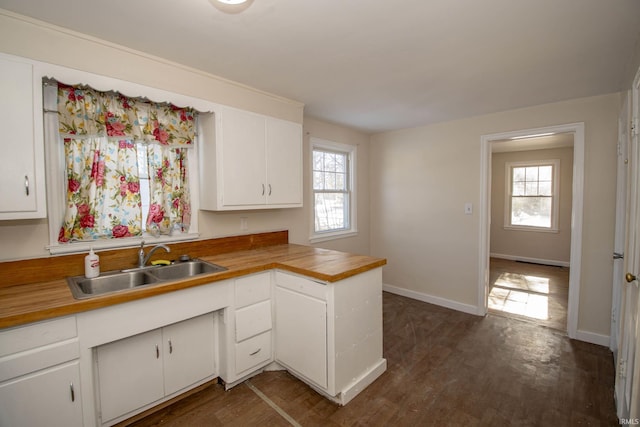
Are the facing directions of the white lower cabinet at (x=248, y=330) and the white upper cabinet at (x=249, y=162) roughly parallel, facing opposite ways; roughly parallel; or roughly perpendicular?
roughly parallel

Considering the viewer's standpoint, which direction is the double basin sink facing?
facing the viewer and to the right of the viewer

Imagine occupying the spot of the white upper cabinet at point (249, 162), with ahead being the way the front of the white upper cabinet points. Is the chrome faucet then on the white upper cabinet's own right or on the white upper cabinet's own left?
on the white upper cabinet's own right

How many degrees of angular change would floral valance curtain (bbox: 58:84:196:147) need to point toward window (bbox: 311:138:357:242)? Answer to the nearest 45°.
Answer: approximately 45° to its left

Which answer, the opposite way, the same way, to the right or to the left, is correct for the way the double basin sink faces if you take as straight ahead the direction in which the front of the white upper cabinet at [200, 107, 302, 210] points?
the same way

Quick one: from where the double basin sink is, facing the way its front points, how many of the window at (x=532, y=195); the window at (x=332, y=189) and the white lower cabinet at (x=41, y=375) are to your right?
1

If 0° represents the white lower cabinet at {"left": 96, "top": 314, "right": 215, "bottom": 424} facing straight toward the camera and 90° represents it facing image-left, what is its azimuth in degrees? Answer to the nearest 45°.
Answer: approximately 315°

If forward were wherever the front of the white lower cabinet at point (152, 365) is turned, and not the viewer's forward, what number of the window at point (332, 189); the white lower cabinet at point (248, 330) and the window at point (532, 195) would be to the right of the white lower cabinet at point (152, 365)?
0

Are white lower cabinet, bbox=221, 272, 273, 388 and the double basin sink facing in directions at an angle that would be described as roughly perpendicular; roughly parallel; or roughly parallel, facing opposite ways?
roughly parallel

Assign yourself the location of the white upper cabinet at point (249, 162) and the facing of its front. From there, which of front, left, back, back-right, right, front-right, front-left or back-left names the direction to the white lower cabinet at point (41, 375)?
right

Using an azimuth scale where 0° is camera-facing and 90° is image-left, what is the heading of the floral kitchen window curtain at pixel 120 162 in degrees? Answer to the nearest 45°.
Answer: approximately 315°

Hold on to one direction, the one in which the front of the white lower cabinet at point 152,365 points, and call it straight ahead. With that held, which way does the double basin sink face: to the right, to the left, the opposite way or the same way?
the same way

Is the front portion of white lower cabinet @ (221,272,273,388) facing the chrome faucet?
no

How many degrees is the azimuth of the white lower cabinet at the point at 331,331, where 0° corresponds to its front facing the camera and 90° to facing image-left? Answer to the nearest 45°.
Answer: approximately 45°

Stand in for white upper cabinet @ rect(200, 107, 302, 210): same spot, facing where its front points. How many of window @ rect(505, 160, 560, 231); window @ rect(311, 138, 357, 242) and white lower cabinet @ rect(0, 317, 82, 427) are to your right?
1
